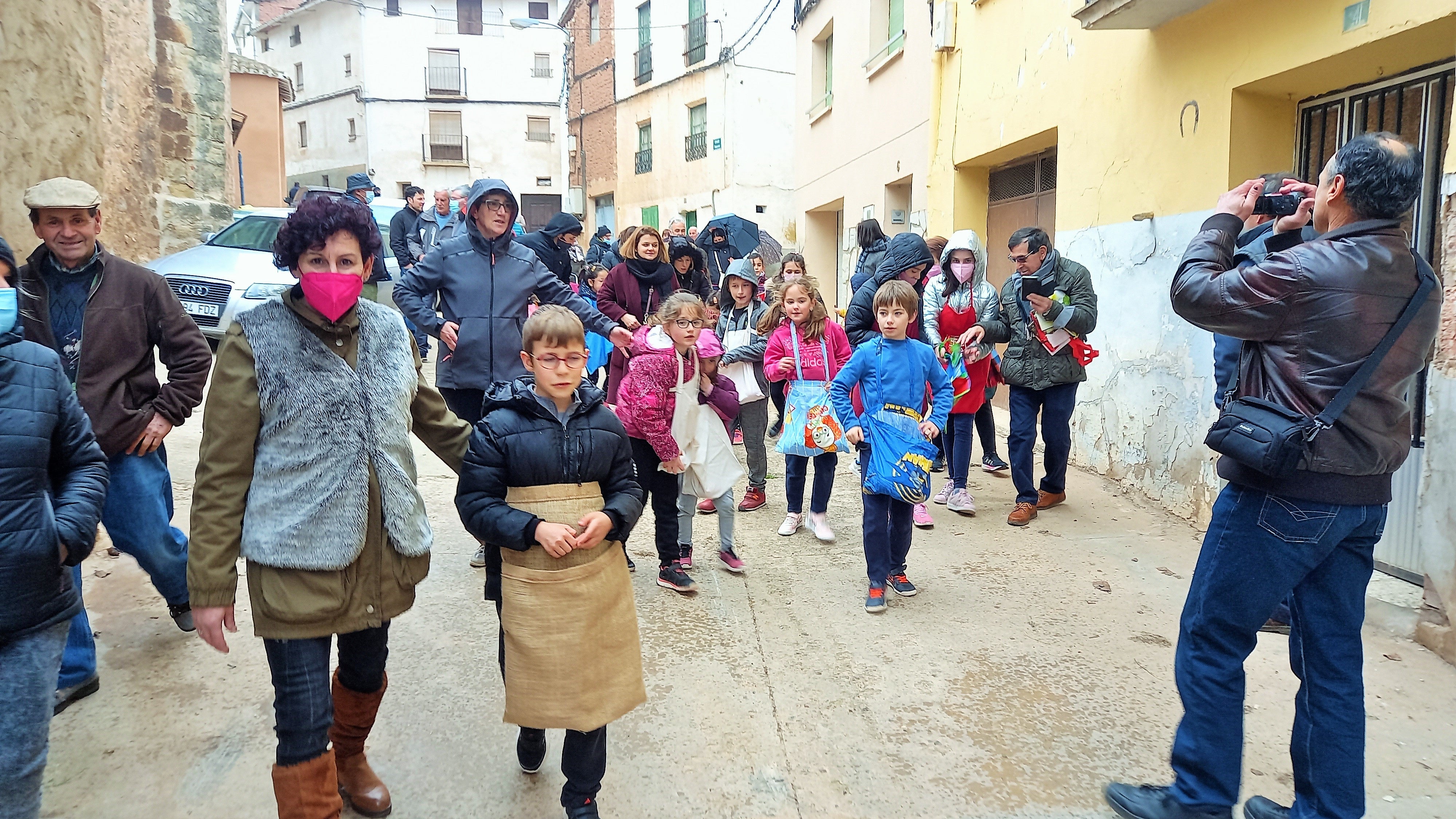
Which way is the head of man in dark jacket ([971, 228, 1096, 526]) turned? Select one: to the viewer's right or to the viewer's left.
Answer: to the viewer's left

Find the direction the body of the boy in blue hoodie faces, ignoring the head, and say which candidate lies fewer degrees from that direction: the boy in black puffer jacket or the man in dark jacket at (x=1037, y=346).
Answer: the boy in black puffer jacket

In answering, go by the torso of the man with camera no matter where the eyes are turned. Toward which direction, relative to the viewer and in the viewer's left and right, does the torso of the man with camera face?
facing away from the viewer and to the left of the viewer

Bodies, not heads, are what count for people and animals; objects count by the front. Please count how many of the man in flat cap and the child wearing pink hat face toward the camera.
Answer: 2

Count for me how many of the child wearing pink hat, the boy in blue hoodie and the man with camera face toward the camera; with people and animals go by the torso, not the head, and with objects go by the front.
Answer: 2

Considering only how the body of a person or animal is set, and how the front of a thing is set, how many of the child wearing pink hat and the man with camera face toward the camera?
1

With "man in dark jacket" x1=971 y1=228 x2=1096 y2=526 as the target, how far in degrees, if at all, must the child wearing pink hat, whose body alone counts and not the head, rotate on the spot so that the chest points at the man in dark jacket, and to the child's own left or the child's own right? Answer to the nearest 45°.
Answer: approximately 135° to the child's own left

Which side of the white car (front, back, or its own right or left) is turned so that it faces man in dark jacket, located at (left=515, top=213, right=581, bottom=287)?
left

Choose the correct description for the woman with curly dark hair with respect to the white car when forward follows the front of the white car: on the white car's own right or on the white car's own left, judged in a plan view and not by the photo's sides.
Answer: on the white car's own left
